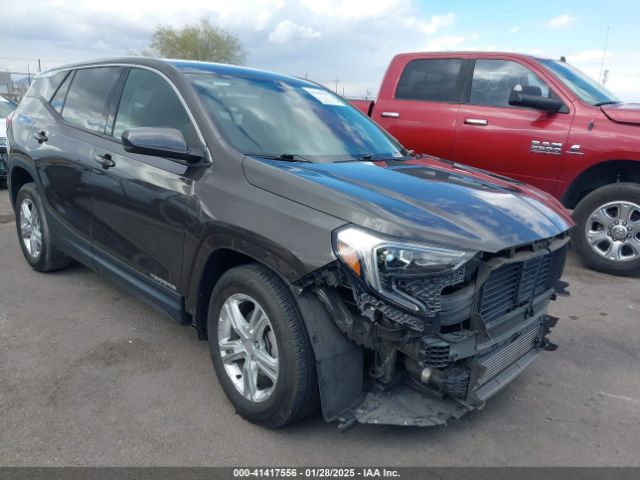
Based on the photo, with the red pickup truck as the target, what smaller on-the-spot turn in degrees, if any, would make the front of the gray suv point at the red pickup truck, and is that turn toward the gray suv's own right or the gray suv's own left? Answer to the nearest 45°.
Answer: approximately 90° to the gray suv's own left

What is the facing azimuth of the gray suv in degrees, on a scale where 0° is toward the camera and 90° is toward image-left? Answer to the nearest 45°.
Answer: approximately 315°
